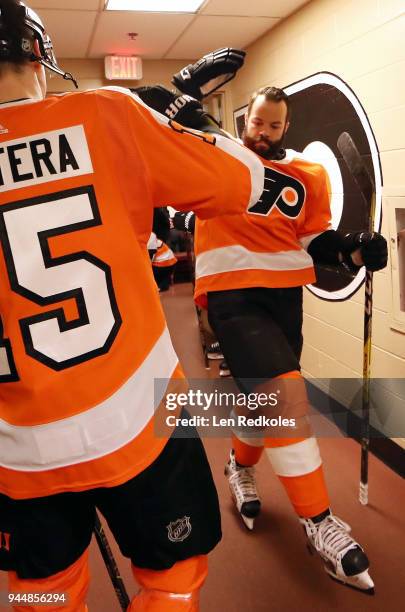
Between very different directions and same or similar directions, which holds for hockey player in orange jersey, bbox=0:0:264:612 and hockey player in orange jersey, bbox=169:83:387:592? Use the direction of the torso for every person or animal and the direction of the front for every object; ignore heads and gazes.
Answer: very different directions

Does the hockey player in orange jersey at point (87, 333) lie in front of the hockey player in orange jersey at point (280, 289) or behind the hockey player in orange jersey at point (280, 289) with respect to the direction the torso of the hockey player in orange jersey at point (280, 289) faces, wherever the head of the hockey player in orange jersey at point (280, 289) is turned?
in front

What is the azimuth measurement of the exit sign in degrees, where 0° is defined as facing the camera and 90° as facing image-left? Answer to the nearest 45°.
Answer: approximately 0°

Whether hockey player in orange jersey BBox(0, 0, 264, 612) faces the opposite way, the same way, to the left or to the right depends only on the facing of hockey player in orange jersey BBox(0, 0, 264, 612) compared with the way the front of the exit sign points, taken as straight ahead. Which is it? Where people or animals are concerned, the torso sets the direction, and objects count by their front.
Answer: the opposite way

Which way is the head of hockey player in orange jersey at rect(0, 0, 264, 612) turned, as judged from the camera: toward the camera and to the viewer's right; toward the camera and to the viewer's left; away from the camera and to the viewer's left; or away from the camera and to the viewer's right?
away from the camera and to the viewer's right

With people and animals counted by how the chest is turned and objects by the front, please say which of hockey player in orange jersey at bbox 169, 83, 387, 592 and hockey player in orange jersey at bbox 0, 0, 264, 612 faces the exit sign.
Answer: hockey player in orange jersey at bbox 0, 0, 264, 612

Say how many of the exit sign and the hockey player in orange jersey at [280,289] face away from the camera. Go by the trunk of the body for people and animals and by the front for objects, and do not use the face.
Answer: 0

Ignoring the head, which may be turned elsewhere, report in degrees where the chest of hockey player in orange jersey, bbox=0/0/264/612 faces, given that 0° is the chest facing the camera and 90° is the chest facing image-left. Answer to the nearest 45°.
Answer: approximately 180°

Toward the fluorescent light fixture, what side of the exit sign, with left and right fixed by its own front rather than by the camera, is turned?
front

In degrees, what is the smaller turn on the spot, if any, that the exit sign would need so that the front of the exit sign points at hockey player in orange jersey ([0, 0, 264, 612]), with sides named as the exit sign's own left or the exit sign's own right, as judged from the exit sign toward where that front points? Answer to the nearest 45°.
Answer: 0° — it already faces them

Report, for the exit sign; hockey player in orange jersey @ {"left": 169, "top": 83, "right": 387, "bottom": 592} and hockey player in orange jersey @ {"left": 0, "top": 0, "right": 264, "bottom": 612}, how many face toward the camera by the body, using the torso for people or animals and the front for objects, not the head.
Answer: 2
